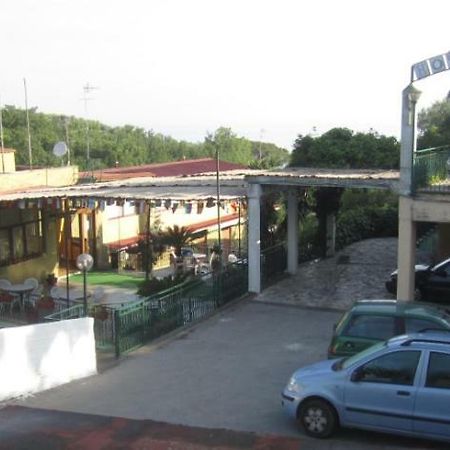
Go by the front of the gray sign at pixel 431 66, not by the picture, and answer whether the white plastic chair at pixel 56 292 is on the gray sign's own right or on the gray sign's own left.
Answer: on the gray sign's own right

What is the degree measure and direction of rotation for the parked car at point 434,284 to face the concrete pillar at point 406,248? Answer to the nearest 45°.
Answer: approximately 90° to its left

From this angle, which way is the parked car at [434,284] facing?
to the viewer's left

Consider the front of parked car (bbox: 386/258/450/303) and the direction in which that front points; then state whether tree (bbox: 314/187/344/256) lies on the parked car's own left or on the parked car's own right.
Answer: on the parked car's own right

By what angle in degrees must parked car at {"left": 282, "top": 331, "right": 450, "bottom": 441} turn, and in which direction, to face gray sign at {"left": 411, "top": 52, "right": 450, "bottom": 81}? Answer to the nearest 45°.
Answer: approximately 90° to its right

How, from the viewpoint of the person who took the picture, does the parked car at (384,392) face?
facing to the left of the viewer

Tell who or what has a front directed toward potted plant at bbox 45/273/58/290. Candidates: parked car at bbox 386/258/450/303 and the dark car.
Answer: the parked car

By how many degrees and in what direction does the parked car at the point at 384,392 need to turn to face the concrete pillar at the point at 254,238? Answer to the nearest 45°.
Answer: approximately 90° to its right
